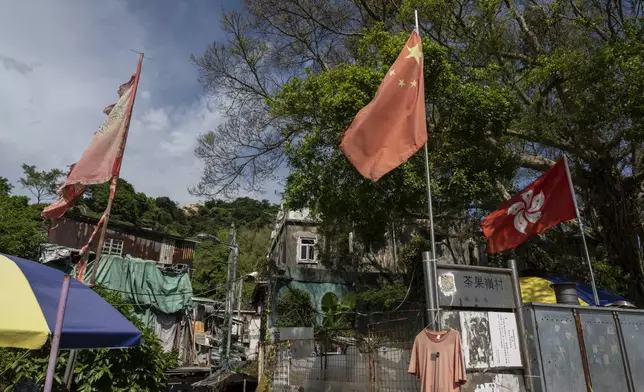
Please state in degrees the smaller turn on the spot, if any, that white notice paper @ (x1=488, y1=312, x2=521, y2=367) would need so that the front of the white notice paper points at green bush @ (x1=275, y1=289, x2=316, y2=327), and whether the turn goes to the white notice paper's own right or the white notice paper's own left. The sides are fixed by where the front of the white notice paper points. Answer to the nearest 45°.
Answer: approximately 135° to the white notice paper's own right

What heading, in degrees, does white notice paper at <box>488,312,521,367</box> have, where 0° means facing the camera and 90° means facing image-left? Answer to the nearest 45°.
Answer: approximately 0°

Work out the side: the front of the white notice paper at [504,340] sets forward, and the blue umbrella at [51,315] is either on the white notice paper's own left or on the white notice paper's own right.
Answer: on the white notice paper's own right

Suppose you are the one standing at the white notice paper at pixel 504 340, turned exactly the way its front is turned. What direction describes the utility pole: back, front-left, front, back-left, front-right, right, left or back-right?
back-right

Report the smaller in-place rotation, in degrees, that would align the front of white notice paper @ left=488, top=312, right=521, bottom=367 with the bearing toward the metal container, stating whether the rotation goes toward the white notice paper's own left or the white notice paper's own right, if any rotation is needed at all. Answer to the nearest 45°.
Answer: approximately 135° to the white notice paper's own left

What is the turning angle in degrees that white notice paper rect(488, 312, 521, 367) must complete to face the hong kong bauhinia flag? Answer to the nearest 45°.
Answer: approximately 180°

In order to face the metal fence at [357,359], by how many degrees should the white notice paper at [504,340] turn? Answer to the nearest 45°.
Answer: approximately 135° to its right

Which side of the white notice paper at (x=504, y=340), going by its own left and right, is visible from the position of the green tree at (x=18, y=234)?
right

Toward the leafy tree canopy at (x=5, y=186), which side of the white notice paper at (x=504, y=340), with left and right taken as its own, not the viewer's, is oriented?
right

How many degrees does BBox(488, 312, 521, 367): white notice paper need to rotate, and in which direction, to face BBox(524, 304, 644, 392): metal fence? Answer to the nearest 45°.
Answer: approximately 135° to its left
